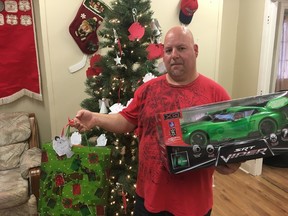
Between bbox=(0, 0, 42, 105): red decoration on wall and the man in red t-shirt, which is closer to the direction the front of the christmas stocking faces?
the man in red t-shirt

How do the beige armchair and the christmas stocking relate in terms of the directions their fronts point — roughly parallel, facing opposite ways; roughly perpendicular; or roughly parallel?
roughly parallel

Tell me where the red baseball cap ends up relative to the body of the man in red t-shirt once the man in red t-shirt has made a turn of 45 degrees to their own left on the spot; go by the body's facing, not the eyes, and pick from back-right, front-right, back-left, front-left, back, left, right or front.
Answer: back-left

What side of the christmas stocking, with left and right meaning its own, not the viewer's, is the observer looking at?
front

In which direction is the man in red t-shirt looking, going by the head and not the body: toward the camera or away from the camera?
toward the camera

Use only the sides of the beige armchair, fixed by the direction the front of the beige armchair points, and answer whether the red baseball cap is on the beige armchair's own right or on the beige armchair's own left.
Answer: on the beige armchair's own left

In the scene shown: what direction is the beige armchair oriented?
toward the camera

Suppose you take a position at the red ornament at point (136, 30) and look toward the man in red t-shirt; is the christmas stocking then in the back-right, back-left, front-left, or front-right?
back-right

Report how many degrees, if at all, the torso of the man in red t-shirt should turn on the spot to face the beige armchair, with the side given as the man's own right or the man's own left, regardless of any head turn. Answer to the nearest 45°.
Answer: approximately 135° to the man's own right

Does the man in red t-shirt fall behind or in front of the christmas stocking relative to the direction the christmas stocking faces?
in front

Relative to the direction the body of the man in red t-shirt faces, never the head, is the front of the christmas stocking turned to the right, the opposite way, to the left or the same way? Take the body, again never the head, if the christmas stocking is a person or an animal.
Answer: the same way

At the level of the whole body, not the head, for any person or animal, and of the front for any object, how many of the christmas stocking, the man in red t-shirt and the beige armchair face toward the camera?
3
